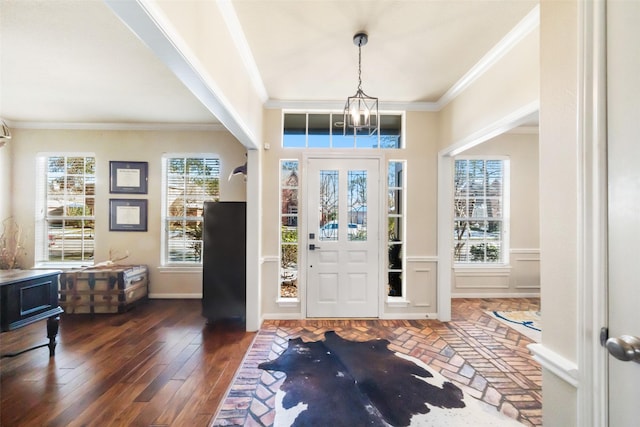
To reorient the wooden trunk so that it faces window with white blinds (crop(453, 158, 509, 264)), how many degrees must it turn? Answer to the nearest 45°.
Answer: approximately 90° to its left

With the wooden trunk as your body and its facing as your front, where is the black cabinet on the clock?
The black cabinet is roughly at 9 o'clock from the wooden trunk.

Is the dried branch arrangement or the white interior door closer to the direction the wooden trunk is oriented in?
the white interior door

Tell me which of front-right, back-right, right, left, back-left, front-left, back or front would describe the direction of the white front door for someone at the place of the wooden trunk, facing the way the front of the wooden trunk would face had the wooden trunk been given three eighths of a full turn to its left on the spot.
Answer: front-right

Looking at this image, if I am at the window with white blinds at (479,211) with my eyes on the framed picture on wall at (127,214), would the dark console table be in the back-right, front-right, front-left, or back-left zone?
front-left

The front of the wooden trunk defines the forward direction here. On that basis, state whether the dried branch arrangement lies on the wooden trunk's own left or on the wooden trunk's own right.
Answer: on the wooden trunk's own right

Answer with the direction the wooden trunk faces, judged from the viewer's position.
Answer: facing the viewer and to the left of the viewer

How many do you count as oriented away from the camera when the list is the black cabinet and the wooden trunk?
0

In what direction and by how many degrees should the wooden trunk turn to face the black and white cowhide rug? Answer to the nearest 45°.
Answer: approximately 90° to its left

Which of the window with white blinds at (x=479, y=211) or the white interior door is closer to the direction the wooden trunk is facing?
the white interior door
